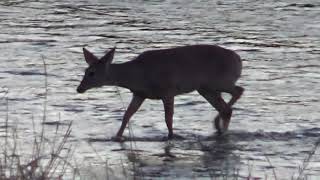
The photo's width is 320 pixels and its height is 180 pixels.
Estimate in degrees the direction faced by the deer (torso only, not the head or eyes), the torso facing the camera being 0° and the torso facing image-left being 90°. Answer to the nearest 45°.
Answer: approximately 90°
